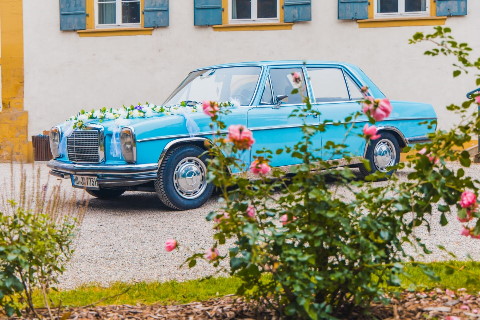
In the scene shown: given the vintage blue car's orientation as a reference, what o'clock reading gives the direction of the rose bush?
The rose bush is roughly at 10 o'clock from the vintage blue car.

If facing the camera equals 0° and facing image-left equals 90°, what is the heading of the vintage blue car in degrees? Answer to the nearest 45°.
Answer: approximately 45°

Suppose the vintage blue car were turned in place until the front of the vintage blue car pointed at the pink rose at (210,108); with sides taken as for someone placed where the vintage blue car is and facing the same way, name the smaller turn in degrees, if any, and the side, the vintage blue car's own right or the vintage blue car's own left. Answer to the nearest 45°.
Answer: approximately 45° to the vintage blue car's own left
